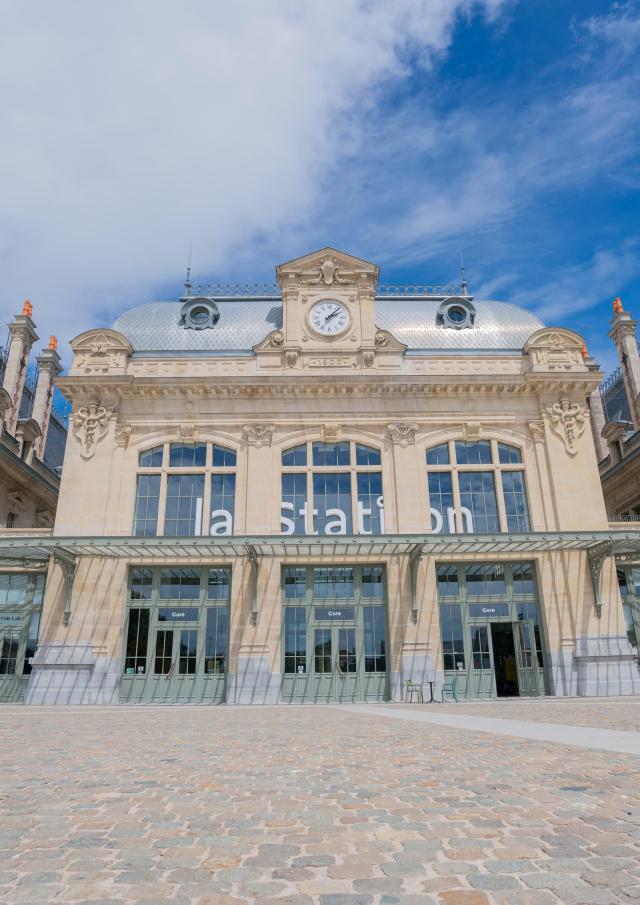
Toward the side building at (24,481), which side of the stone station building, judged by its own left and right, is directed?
right

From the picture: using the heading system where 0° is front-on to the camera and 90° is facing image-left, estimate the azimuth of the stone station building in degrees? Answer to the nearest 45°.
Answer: approximately 0°
